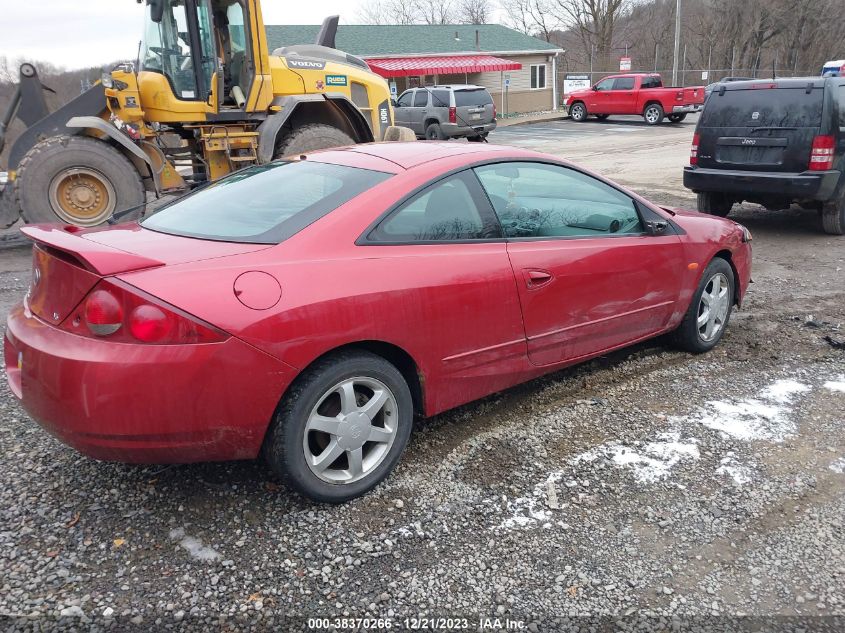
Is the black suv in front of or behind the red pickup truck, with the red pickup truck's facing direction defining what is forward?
behind

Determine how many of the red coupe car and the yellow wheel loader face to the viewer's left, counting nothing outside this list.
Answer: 1

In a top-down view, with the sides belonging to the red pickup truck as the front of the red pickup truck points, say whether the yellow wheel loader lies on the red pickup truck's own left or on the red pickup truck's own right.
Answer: on the red pickup truck's own left

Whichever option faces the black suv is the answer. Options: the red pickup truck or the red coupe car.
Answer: the red coupe car

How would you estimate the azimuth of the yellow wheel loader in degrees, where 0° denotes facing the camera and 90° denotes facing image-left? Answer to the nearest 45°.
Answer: approximately 90°

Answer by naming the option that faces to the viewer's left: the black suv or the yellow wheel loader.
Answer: the yellow wheel loader

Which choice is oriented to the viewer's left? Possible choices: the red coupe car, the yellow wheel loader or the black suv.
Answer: the yellow wheel loader

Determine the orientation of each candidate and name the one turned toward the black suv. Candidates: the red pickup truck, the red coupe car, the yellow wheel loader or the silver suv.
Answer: the red coupe car

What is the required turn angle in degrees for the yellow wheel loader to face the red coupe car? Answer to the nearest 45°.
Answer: approximately 90° to its left

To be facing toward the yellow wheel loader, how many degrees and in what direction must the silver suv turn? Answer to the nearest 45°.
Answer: approximately 135° to its left

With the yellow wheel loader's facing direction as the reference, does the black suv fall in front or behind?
behind

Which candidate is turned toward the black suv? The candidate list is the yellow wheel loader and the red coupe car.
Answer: the red coupe car
